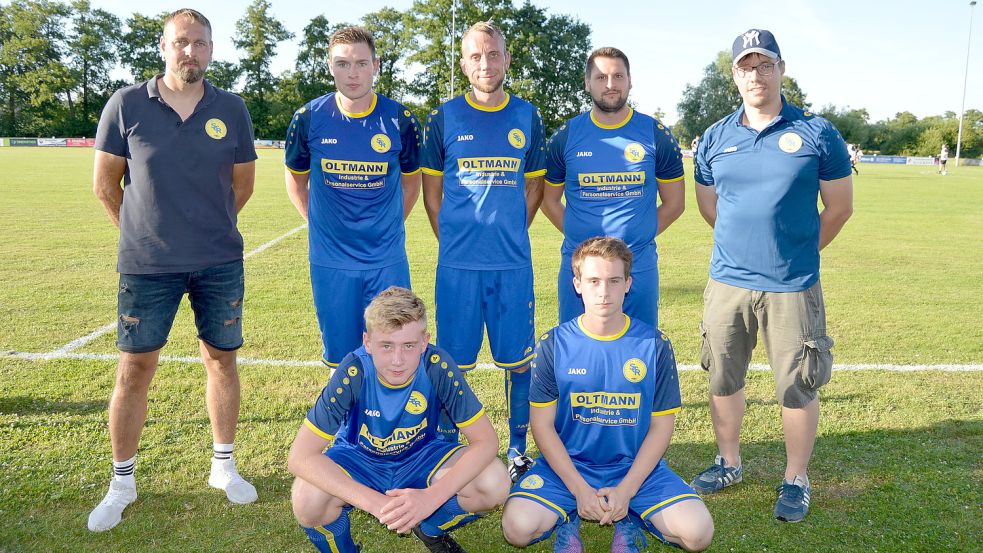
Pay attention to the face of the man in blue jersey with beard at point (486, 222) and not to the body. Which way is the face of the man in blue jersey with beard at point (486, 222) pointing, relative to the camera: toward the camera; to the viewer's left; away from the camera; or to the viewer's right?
toward the camera

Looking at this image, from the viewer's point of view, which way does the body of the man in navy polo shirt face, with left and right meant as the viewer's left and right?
facing the viewer

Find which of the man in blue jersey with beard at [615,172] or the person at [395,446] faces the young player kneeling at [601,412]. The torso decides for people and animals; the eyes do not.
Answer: the man in blue jersey with beard

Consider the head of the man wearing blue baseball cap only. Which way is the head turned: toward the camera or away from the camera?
toward the camera

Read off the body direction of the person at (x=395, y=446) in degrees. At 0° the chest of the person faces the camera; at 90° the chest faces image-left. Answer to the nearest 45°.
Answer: approximately 0°

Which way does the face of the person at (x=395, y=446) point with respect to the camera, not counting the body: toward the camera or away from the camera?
toward the camera

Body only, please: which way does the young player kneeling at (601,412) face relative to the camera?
toward the camera

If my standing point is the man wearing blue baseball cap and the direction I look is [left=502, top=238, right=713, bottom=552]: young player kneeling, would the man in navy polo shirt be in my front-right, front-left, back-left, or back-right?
front-right

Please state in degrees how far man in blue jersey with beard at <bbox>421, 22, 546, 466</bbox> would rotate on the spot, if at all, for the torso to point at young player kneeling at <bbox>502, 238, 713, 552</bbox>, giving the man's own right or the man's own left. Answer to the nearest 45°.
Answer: approximately 45° to the man's own left

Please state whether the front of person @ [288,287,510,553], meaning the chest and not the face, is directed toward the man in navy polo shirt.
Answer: no

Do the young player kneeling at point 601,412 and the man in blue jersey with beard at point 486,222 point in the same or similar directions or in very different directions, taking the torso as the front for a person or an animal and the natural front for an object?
same or similar directions

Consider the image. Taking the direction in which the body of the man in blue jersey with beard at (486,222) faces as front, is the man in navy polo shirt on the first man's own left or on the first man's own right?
on the first man's own right

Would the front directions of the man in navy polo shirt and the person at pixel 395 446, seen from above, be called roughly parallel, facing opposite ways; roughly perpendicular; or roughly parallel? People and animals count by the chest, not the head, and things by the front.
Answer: roughly parallel

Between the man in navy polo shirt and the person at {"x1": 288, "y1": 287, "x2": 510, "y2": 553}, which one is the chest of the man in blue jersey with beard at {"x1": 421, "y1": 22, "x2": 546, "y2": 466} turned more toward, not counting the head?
the person

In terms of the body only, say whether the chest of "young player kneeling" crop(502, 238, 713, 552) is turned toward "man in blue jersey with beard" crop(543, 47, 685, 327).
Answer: no

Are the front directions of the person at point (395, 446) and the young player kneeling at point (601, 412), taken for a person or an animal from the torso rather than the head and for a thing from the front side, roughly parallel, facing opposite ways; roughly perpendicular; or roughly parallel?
roughly parallel

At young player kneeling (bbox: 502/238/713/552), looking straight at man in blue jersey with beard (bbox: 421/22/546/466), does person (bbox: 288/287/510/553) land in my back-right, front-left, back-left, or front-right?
front-left

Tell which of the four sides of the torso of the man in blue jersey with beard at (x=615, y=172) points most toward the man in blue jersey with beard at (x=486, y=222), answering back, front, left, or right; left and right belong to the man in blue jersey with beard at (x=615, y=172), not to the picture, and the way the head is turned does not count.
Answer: right

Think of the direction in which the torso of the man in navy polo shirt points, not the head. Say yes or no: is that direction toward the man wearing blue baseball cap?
no

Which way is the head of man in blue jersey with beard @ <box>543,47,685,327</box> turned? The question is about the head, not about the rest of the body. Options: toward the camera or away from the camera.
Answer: toward the camera

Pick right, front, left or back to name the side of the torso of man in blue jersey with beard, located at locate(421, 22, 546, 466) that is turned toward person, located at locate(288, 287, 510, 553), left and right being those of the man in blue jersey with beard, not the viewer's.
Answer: front

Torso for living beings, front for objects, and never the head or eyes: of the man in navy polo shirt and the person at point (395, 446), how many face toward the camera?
2
